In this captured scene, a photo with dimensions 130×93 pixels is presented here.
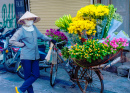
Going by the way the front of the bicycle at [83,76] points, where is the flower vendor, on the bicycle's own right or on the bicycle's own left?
on the bicycle's own left

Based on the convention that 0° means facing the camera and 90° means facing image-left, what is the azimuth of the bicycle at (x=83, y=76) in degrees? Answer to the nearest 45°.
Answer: approximately 135°
